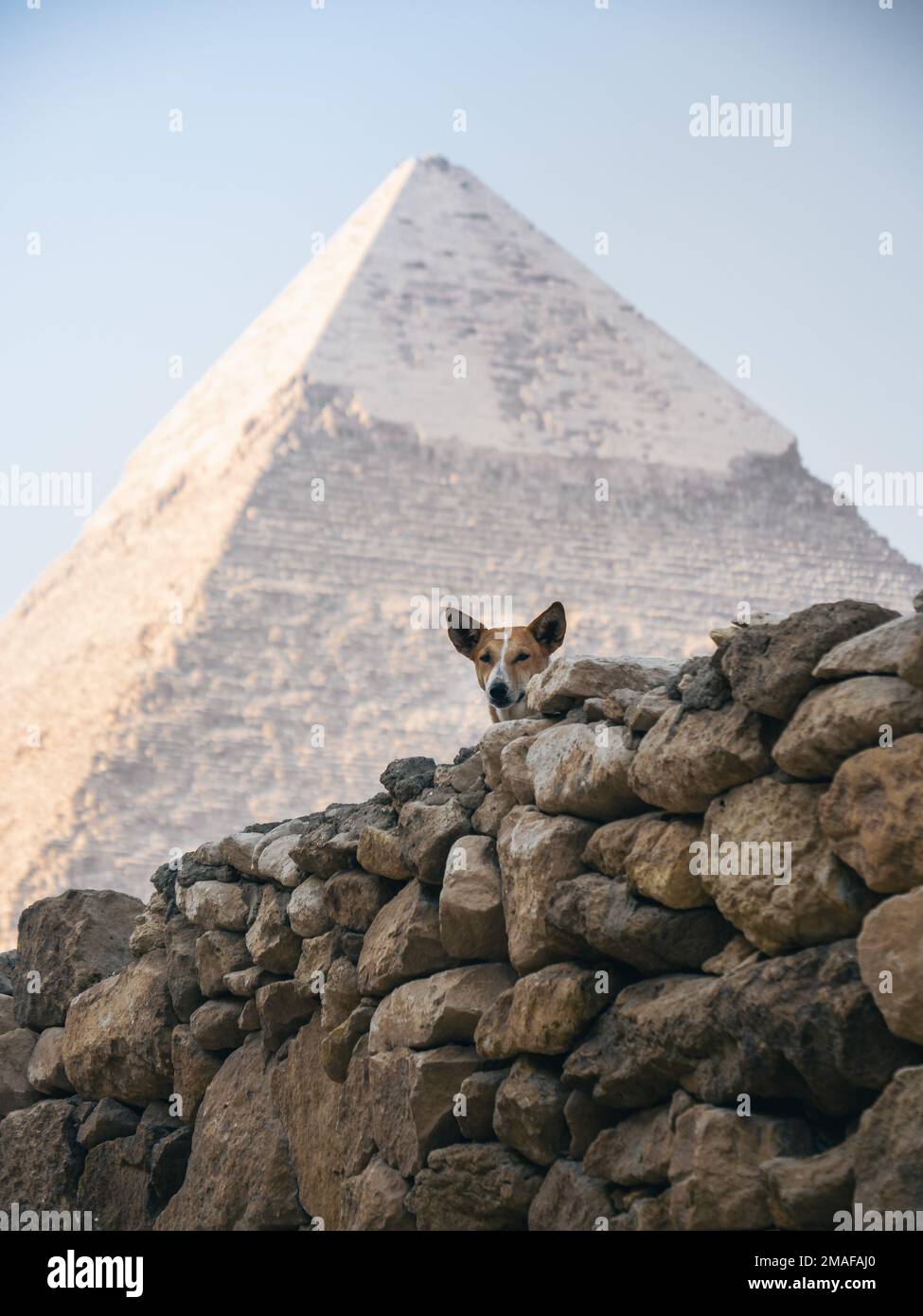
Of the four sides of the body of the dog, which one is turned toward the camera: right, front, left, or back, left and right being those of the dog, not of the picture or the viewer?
front
